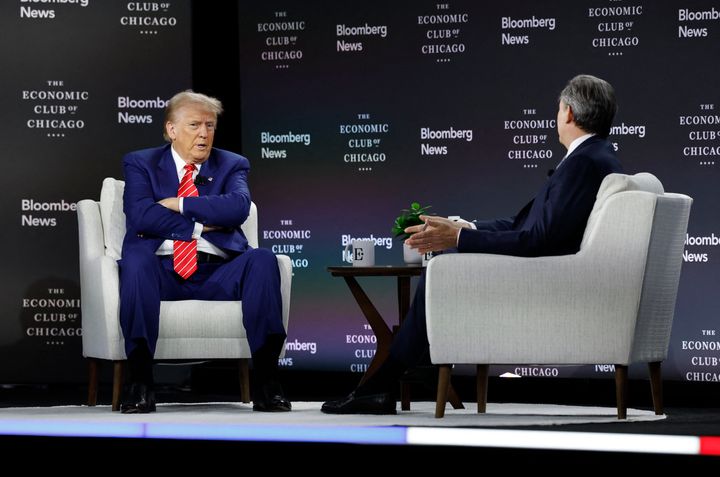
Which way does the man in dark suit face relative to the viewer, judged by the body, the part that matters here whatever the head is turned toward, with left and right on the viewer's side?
facing to the left of the viewer

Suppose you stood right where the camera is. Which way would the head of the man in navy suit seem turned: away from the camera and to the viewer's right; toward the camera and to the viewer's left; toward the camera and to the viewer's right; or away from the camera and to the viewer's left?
toward the camera and to the viewer's right

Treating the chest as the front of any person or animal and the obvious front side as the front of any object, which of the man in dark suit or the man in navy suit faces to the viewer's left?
the man in dark suit

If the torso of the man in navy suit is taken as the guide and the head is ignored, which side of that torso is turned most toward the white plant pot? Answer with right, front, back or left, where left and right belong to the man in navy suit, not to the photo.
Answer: left

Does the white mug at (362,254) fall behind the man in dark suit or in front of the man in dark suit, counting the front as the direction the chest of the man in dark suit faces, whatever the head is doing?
in front

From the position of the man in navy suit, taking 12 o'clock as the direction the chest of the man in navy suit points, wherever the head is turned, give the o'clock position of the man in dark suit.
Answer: The man in dark suit is roughly at 10 o'clock from the man in navy suit.

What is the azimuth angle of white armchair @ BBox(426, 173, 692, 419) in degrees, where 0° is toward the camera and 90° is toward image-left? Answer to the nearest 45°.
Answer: approximately 90°

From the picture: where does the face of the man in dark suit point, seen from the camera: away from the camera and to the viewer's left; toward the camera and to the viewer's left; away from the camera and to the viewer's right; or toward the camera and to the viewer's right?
away from the camera and to the viewer's left

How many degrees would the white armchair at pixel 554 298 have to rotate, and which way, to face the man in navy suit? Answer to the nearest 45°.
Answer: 0° — it already faces them

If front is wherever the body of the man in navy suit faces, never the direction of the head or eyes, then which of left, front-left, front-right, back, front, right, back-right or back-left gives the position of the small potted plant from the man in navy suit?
left

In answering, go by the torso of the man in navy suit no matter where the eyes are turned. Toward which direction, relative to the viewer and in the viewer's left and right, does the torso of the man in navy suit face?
facing the viewer

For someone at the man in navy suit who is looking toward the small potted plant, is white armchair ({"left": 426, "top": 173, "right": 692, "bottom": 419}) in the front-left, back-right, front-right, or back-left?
front-right
